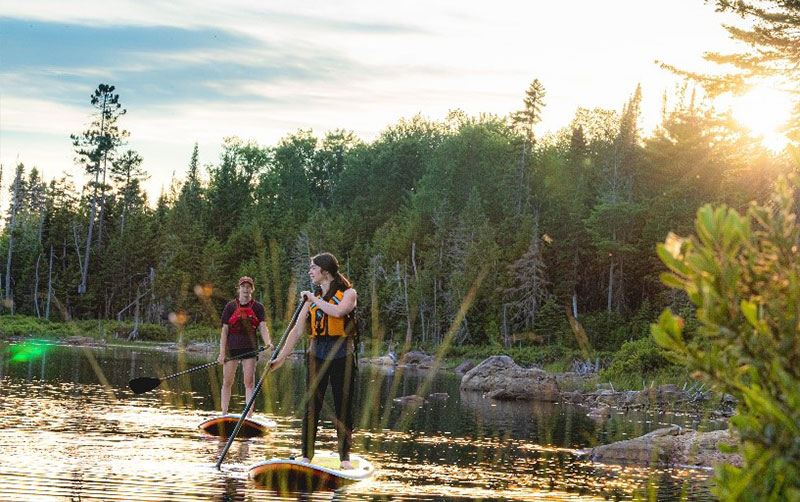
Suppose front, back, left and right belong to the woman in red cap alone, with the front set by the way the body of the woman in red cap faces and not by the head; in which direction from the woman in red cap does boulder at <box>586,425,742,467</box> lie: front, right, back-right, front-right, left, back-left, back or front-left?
left

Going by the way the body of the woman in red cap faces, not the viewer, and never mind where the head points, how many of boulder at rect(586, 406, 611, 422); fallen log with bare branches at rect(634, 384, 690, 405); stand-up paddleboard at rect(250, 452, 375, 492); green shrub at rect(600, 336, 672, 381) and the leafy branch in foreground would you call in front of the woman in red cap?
2

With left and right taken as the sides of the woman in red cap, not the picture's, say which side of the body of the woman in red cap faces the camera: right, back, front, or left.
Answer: front

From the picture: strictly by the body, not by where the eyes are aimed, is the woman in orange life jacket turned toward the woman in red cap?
no

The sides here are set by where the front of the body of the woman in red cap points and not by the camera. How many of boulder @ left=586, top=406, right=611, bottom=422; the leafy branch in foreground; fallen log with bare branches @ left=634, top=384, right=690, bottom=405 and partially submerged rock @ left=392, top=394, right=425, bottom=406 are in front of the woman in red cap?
1

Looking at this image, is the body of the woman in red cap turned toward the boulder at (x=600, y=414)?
no

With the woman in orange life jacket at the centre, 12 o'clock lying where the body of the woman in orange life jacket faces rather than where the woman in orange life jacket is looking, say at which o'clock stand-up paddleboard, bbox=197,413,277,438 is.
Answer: The stand-up paddleboard is roughly at 4 o'clock from the woman in orange life jacket.

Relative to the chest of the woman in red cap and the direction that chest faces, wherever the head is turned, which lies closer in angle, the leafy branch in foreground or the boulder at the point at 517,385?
the leafy branch in foreground

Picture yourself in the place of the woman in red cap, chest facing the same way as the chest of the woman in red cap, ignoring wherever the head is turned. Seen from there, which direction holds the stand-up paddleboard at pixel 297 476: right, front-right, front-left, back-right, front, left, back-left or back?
front

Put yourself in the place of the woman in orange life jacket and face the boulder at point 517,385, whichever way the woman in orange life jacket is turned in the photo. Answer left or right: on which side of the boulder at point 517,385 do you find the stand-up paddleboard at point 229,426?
left

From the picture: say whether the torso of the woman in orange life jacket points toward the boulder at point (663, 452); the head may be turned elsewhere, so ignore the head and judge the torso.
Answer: no

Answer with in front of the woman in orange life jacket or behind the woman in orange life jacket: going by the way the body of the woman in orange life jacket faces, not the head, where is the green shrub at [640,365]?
behind

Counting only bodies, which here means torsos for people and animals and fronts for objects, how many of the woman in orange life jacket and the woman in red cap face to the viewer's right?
0

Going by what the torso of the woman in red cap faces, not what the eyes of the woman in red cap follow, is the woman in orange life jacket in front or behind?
in front

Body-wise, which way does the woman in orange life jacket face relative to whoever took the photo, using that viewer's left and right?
facing the viewer and to the left of the viewer

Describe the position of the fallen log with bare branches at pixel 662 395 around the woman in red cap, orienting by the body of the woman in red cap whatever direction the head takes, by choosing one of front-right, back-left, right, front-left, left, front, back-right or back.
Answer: back-left

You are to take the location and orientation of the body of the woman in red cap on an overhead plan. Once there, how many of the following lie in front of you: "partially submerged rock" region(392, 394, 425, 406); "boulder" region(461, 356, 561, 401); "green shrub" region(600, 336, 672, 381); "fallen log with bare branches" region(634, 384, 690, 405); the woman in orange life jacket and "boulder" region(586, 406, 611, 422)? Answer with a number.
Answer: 1

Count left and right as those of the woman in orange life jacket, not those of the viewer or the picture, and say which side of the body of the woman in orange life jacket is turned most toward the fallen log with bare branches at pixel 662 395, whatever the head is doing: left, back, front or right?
back

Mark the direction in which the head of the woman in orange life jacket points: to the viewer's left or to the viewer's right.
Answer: to the viewer's left
